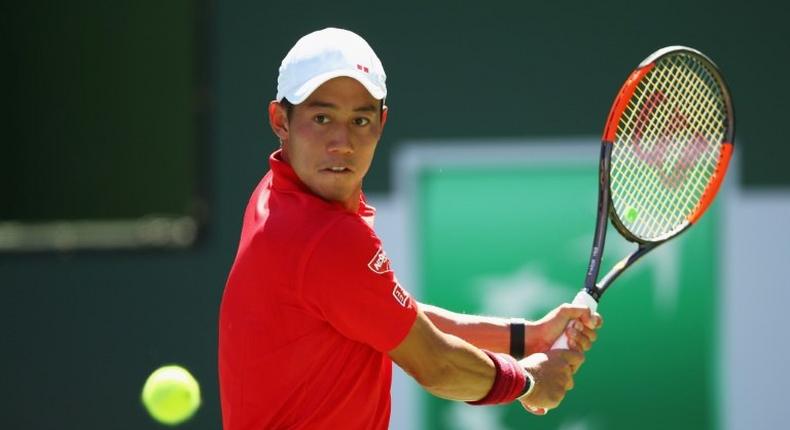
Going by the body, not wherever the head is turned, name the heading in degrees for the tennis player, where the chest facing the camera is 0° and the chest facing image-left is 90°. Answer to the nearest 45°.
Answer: approximately 270°
